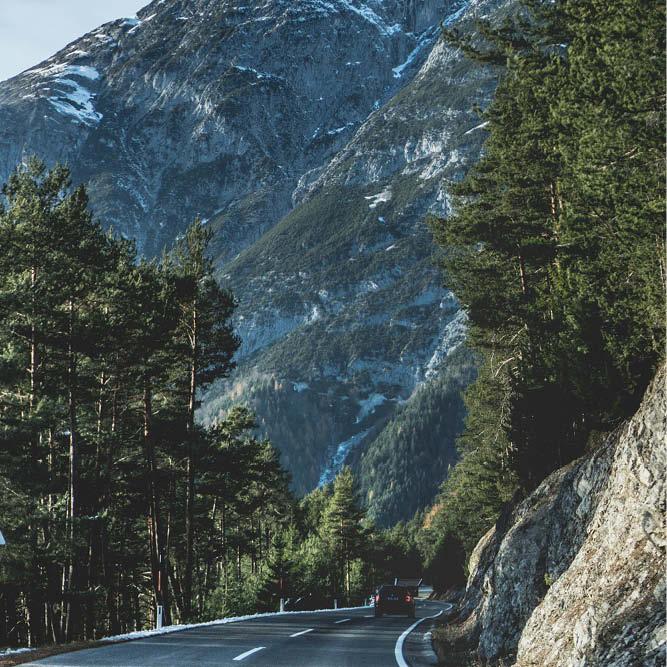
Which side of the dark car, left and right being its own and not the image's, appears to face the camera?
back

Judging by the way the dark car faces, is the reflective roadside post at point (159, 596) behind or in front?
behind
